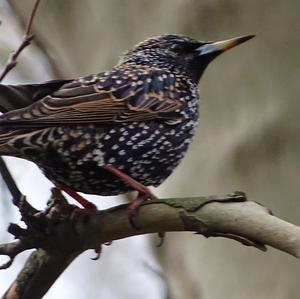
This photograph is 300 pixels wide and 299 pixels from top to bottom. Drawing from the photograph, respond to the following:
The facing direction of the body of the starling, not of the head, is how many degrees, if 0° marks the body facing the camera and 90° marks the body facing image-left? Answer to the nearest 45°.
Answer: approximately 270°
